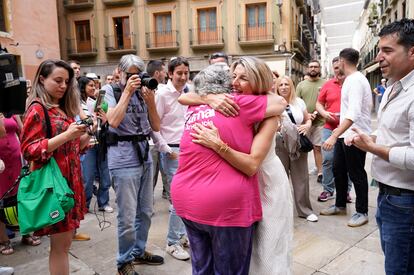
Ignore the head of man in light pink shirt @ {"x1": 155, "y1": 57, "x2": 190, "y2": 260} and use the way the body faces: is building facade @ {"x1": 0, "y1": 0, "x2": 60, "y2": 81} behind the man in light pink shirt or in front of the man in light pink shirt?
behind

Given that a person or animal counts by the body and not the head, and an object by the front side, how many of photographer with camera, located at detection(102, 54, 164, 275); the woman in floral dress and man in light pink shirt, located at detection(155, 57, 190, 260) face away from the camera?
0

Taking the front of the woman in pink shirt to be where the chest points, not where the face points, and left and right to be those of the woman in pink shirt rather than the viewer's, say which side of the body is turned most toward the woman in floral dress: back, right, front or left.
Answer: left

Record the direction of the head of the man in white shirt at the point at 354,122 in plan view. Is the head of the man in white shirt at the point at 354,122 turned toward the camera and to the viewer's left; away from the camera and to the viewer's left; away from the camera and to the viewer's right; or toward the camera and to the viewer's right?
away from the camera and to the viewer's left

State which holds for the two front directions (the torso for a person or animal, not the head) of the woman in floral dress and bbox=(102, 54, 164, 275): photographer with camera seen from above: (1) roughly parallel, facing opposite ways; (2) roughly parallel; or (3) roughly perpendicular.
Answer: roughly parallel

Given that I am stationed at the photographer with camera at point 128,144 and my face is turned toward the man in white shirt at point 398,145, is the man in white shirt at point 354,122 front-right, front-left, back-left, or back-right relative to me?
front-left

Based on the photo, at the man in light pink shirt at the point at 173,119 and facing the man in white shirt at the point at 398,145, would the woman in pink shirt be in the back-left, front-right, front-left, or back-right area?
front-right

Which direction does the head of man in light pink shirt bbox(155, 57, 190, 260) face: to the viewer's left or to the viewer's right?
to the viewer's right

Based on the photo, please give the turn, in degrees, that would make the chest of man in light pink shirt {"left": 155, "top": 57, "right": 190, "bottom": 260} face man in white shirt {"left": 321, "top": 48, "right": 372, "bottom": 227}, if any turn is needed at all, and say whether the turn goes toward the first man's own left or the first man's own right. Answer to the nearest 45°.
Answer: approximately 45° to the first man's own left

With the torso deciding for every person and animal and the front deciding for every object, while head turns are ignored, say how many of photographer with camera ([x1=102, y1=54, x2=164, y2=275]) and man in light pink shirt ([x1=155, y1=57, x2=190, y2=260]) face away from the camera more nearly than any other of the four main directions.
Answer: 0

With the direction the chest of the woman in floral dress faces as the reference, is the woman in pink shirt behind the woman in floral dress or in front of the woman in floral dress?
in front

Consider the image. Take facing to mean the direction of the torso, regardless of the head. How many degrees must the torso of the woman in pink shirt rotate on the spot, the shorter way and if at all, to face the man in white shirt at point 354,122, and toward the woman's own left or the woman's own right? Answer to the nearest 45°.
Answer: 0° — they already face them
